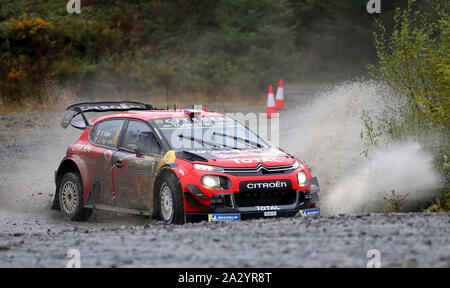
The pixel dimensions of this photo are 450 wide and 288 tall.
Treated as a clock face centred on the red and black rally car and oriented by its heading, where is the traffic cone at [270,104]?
The traffic cone is roughly at 8 o'clock from the red and black rally car.

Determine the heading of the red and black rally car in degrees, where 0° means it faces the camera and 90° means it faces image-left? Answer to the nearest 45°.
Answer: approximately 315°
